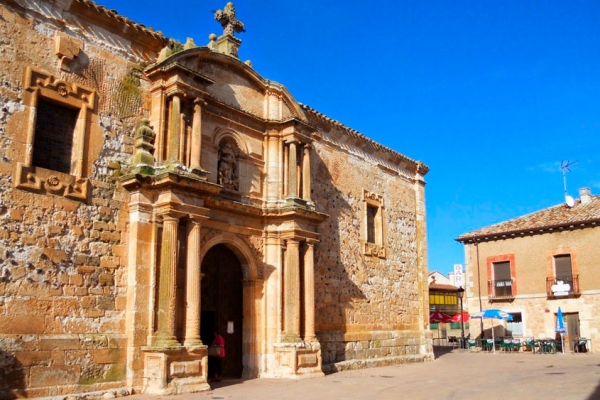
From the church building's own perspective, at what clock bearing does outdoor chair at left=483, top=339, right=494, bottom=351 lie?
The outdoor chair is roughly at 9 o'clock from the church building.

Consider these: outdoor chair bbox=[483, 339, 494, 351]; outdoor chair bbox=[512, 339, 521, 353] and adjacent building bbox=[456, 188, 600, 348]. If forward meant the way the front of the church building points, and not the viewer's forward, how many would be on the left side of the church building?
3

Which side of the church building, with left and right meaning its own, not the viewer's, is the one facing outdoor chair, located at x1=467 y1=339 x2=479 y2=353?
left

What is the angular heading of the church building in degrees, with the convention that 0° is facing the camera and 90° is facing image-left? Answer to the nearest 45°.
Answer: approximately 315°

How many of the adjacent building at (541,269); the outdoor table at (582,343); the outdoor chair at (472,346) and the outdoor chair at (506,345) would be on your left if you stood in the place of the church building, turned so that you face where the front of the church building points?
4

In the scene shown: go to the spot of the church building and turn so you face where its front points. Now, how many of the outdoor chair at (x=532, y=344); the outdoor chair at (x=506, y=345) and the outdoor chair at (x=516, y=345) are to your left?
3

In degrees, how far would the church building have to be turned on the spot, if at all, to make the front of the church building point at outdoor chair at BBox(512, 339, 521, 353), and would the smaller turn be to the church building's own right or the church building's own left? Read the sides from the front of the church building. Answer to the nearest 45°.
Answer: approximately 90° to the church building's own left

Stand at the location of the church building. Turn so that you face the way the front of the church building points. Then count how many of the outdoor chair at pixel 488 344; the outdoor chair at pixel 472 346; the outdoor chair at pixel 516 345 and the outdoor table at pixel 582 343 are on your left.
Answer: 4

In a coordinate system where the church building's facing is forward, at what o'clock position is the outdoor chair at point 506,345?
The outdoor chair is roughly at 9 o'clock from the church building.

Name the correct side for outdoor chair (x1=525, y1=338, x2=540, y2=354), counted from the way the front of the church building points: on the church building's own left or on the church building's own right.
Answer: on the church building's own left

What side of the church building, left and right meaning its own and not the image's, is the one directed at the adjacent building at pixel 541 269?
left
